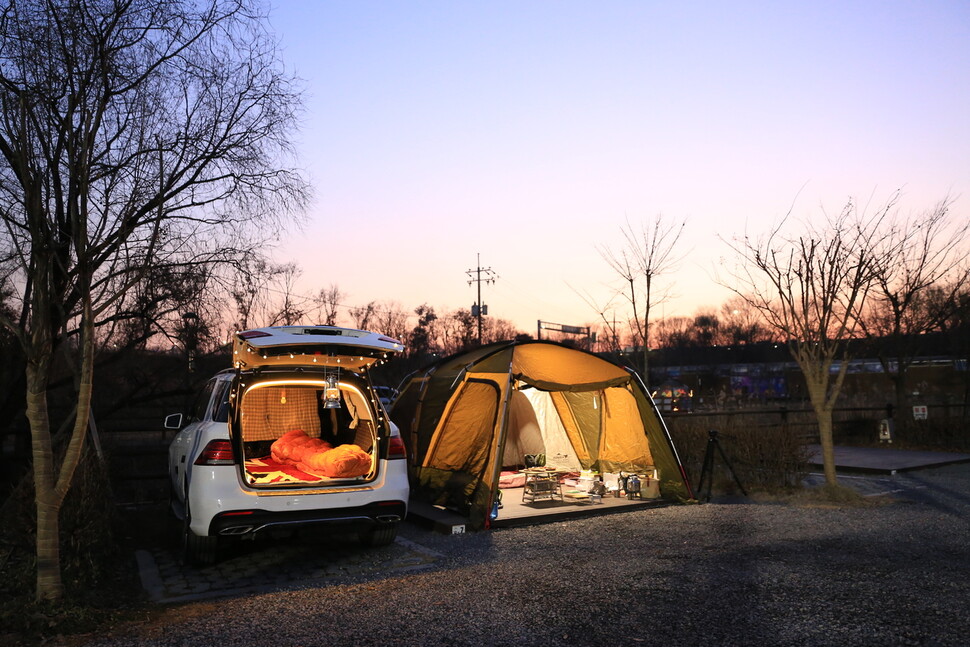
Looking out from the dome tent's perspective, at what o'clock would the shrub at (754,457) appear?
The shrub is roughly at 10 o'clock from the dome tent.

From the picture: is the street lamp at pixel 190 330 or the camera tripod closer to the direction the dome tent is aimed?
the camera tripod

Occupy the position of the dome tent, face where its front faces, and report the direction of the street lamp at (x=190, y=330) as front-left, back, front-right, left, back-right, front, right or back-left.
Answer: back-right

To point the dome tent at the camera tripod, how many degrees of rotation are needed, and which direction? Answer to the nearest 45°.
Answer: approximately 45° to its left

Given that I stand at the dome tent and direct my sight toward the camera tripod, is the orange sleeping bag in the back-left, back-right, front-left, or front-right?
back-right

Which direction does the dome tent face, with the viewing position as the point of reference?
facing the viewer and to the right of the viewer

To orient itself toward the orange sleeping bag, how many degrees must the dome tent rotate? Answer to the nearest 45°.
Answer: approximately 90° to its right

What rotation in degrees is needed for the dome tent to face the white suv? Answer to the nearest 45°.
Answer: approximately 90° to its right
